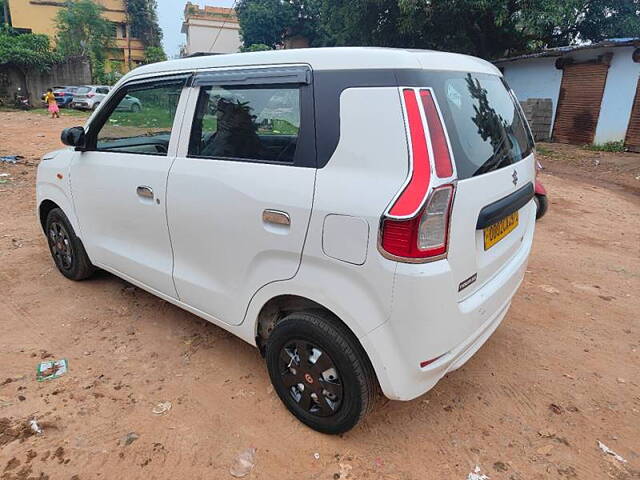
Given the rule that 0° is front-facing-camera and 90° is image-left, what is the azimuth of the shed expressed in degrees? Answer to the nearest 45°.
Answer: approximately 45°

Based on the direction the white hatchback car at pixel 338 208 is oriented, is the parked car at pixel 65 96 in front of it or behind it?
in front

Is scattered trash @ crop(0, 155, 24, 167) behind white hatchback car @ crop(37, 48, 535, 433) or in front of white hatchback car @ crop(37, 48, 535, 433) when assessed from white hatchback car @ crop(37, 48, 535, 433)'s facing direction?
in front

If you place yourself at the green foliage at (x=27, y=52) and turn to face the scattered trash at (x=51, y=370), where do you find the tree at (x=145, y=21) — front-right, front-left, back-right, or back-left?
back-left

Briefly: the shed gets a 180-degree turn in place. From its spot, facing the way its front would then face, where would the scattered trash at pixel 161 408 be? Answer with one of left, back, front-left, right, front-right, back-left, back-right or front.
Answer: back-right

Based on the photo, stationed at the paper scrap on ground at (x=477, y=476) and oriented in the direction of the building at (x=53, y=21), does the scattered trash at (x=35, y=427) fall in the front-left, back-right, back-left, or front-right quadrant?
front-left

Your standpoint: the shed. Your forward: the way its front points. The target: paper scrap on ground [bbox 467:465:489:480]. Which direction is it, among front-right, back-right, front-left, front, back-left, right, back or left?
front-left

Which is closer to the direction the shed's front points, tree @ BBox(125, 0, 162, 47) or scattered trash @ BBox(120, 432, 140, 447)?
the scattered trash

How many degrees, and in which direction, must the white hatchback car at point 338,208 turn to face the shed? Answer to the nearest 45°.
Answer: approximately 90° to its right

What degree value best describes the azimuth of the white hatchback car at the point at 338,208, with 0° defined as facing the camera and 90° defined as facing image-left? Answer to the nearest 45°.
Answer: approximately 135°

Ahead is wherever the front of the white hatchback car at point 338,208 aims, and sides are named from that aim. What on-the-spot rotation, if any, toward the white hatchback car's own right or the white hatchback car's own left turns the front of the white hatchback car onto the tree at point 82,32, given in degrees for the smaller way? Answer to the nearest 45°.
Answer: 0° — it already faces it

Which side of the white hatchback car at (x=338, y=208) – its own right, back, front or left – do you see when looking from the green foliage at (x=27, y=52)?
front

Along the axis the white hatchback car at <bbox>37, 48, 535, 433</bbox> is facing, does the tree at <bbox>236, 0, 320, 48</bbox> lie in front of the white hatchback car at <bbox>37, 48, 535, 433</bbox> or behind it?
in front

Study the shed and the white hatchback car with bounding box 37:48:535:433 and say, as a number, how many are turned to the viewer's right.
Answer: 0
